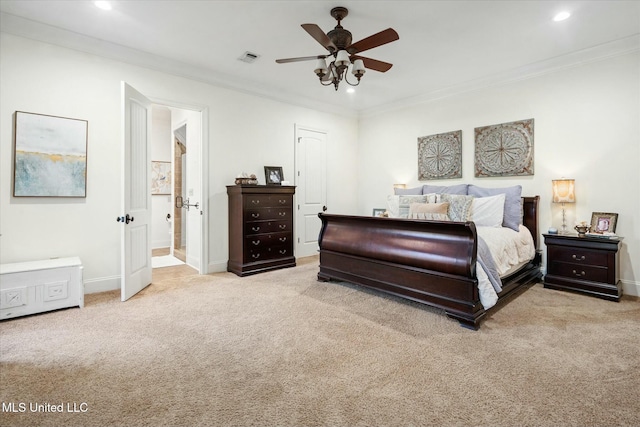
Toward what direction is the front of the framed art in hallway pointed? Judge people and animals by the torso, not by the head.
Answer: toward the camera

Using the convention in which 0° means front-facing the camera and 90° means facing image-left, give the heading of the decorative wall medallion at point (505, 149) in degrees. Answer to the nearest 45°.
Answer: approximately 45°

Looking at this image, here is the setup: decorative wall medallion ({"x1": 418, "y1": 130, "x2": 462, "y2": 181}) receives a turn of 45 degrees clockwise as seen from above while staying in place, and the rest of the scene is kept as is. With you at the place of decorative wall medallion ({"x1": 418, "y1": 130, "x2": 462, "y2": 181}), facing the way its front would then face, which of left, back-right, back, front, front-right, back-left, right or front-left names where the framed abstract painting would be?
front-left

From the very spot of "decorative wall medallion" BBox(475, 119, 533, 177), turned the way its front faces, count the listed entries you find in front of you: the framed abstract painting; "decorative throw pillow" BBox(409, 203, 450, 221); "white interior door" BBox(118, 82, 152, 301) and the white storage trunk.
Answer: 4

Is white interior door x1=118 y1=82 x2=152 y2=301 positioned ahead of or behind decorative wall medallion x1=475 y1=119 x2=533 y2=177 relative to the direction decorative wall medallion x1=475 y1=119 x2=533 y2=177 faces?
ahead

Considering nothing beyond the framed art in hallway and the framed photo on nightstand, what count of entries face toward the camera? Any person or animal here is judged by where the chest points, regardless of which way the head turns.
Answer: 2

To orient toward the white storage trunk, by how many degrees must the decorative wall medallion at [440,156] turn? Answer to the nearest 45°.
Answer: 0° — it already faces it

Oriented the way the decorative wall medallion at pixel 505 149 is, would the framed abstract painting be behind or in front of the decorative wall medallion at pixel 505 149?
in front

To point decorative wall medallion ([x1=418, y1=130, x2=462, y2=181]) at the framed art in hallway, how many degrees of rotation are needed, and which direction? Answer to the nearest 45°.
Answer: approximately 45° to its right

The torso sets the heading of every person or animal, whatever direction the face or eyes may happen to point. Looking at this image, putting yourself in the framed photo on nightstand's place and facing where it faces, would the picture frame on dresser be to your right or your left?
on your right
